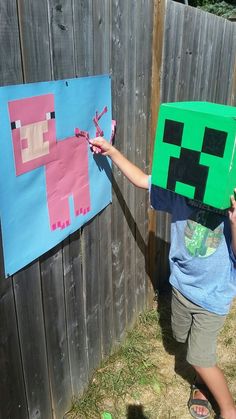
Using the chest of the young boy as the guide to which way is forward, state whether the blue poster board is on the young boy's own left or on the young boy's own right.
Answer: on the young boy's own right
